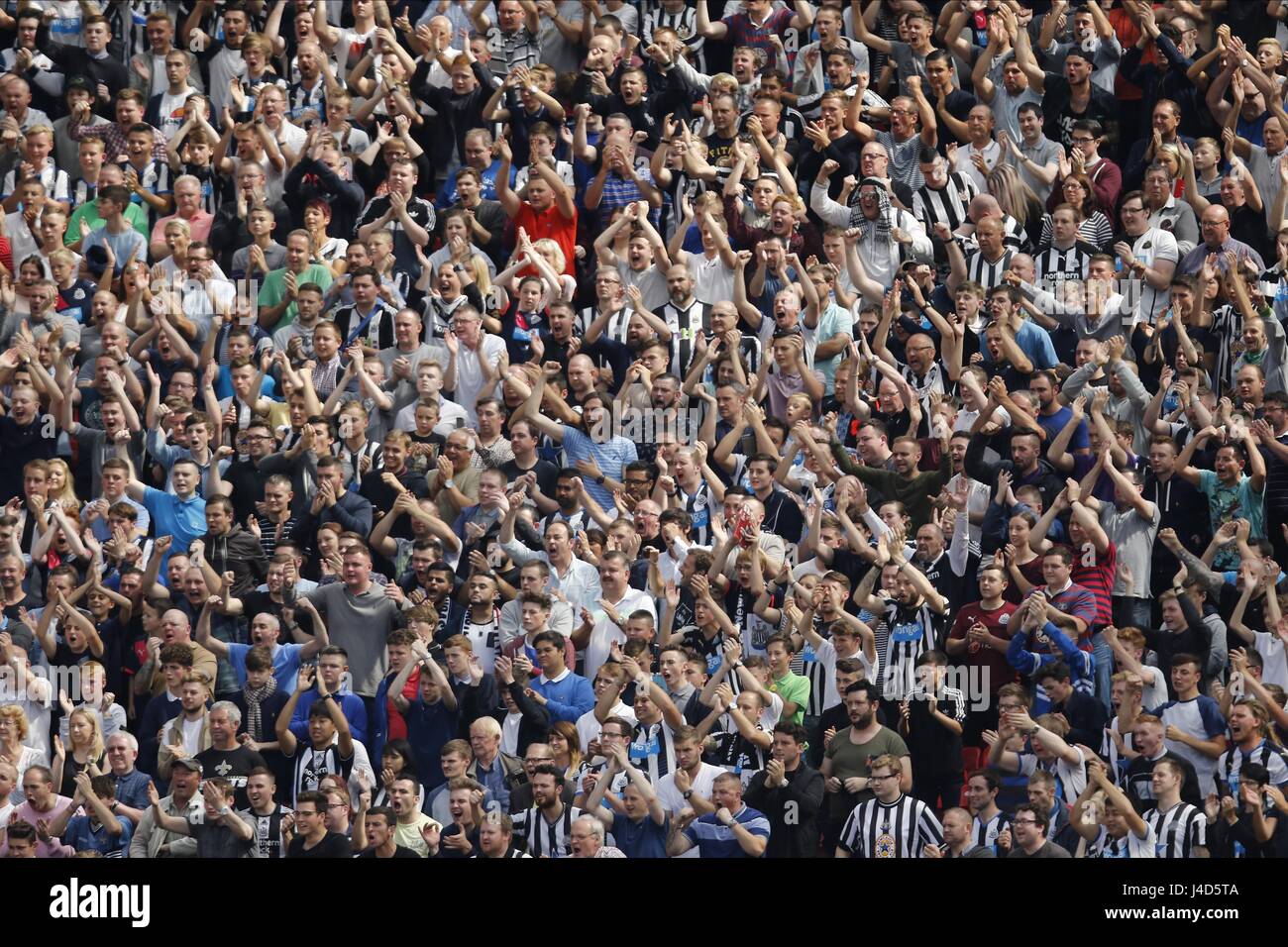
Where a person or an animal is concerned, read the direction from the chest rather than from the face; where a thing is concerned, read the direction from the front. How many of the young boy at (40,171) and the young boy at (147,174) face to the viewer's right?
0

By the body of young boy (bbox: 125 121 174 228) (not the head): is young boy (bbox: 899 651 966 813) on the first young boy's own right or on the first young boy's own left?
on the first young boy's own left

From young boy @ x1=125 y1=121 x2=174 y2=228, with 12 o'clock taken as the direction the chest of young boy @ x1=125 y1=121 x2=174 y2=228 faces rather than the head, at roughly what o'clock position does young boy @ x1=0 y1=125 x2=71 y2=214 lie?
young boy @ x1=0 y1=125 x2=71 y2=214 is roughly at 2 o'clock from young boy @ x1=125 y1=121 x2=174 y2=228.

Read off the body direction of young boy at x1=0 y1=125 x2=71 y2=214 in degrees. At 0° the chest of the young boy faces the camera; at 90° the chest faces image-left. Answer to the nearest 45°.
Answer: approximately 0°

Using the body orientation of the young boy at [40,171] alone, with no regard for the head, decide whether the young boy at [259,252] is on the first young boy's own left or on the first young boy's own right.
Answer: on the first young boy's own left

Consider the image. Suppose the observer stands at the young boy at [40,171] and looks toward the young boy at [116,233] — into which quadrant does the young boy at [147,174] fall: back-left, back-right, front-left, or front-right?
front-left

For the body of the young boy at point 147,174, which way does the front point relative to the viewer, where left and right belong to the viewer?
facing the viewer and to the left of the viewer

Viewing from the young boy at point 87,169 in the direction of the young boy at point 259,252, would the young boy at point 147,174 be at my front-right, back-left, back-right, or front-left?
front-left

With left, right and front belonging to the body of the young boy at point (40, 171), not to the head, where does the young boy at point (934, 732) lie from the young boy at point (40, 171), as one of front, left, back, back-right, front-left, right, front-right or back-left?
front-left

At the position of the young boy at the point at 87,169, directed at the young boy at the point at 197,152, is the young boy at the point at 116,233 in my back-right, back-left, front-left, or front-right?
front-right
